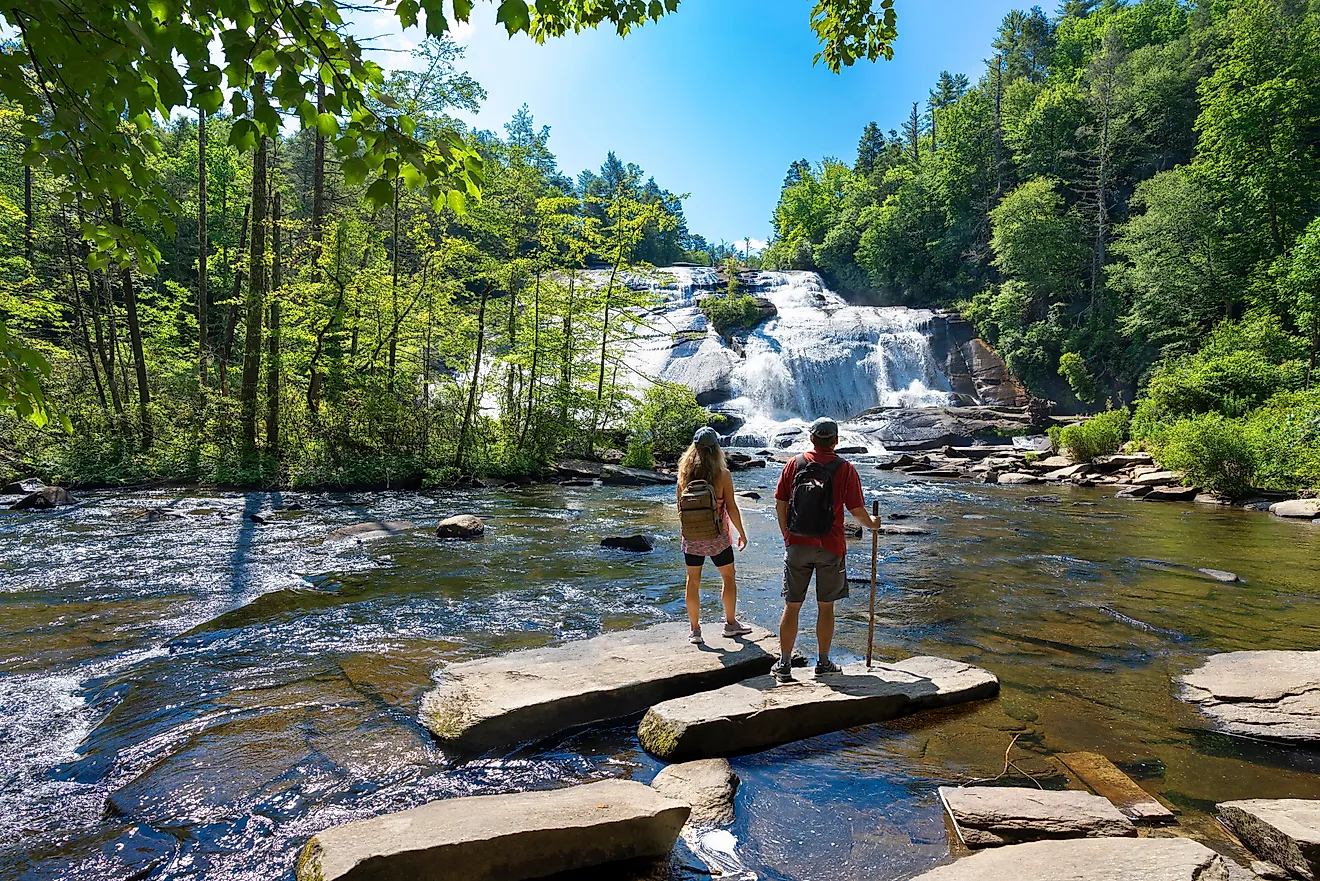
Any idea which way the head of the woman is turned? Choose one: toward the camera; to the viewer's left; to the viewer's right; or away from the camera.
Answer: away from the camera

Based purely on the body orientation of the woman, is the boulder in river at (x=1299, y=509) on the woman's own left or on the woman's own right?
on the woman's own right

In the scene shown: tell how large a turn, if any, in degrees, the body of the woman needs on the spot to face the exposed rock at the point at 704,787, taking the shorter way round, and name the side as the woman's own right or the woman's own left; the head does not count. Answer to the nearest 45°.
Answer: approximately 180°

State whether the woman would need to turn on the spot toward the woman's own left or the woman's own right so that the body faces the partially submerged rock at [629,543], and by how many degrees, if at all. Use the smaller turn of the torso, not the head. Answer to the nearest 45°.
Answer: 0° — they already face it

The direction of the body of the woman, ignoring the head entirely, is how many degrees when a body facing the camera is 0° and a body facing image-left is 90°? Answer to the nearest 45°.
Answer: approximately 180°

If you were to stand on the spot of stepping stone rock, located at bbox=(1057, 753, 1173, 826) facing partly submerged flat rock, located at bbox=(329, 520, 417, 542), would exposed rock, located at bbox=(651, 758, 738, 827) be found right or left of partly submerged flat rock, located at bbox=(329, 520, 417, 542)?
left

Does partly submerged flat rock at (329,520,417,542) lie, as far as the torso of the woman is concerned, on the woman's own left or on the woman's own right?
on the woman's own left

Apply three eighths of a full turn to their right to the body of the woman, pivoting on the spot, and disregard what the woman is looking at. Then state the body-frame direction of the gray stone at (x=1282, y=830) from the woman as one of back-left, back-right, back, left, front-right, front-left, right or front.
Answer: front

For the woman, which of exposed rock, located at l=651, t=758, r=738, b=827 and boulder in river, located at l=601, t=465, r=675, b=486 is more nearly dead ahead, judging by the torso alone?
the boulder in river

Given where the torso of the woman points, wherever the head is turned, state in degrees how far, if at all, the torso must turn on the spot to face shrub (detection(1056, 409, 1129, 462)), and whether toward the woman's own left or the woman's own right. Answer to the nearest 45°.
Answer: approximately 45° to the woman's own right
